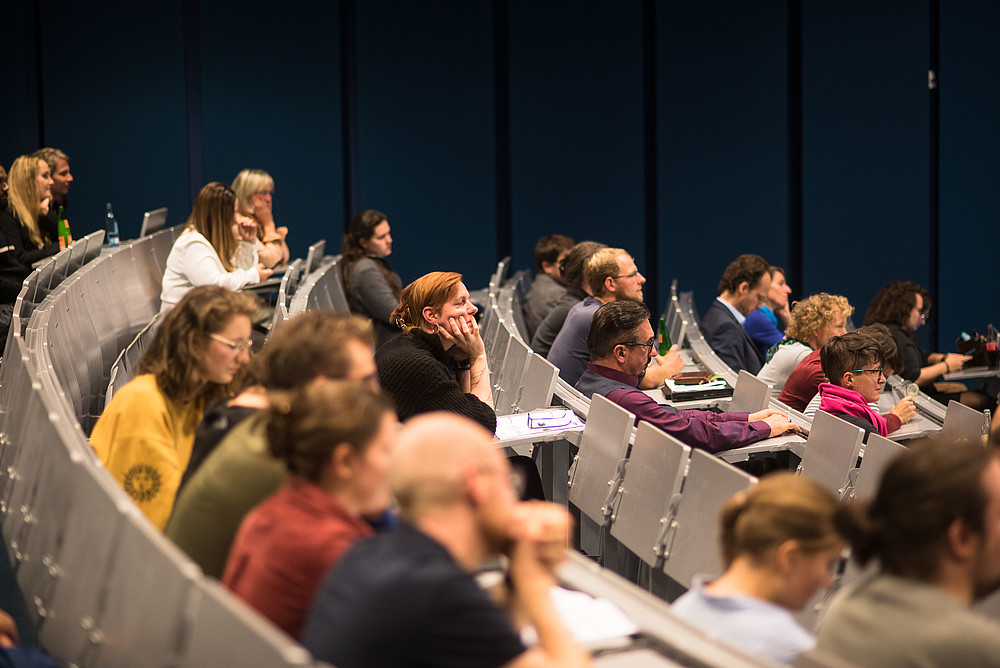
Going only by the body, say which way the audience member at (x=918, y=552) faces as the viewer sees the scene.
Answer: to the viewer's right
